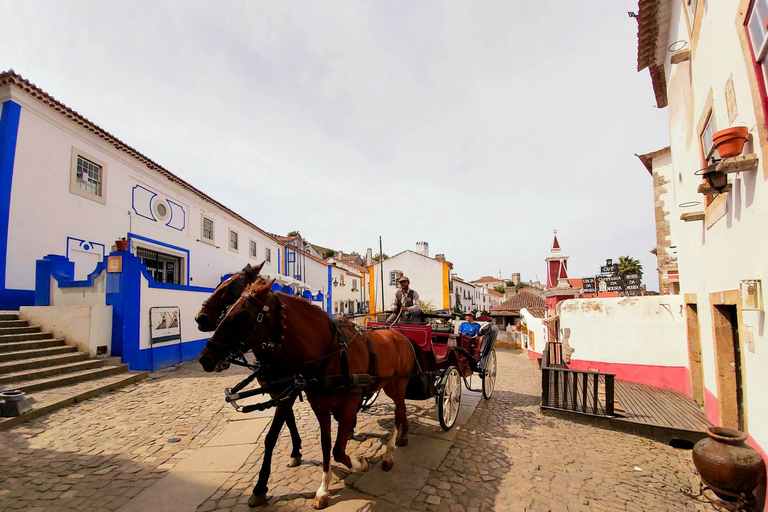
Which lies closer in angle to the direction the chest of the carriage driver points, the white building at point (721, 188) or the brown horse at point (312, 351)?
the brown horse

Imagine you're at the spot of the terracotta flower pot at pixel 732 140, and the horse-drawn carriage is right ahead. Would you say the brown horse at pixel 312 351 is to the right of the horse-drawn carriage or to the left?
left

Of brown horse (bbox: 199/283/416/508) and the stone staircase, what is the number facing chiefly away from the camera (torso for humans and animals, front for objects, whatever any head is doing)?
0

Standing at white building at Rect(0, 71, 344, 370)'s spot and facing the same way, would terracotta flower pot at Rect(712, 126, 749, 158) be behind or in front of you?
in front

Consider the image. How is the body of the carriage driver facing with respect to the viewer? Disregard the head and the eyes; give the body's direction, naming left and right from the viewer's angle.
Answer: facing the viewer and to the left of the viewer

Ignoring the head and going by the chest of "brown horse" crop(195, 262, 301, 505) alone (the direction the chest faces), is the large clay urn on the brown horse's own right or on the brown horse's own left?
on the brown horse's own left

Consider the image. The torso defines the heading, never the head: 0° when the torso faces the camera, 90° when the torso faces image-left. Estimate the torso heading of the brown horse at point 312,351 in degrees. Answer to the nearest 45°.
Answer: approximately 45°

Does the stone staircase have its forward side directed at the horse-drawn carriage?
yes

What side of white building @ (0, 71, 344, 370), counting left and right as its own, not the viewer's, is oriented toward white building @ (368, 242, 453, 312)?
left

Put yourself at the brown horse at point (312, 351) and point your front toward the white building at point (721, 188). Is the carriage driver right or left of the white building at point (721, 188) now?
left

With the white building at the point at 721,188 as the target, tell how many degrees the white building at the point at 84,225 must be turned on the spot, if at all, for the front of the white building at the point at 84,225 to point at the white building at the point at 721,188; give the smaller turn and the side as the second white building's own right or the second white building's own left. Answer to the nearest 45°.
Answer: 0° — it already faces it

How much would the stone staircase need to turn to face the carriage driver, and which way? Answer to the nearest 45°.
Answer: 0° — it already faces them

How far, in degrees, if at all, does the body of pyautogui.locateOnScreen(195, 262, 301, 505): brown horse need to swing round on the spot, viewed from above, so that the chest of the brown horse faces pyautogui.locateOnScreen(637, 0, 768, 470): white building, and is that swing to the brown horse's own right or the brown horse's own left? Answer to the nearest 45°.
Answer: approximately 135° to the brown horse's own left

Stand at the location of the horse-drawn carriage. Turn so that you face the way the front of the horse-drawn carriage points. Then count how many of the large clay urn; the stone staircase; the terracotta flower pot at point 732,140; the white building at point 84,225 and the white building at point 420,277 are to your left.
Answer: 2

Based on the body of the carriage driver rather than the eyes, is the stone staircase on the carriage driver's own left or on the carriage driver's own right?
on the carriage driver's own right
